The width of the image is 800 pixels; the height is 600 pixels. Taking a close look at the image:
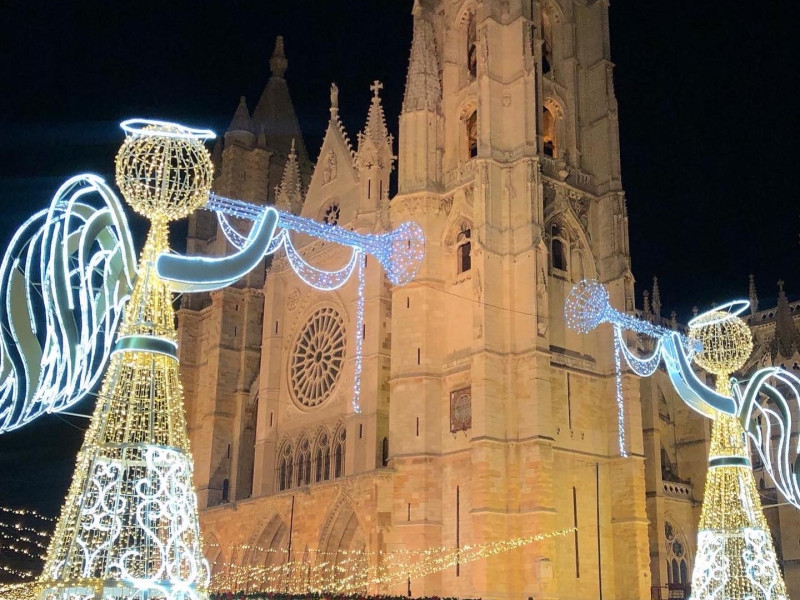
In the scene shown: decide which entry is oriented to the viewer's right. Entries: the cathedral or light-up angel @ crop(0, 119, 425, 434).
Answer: the light-up angel

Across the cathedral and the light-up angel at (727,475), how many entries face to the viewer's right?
0

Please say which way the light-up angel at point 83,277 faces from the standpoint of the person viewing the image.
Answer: facing to the right of the viewer

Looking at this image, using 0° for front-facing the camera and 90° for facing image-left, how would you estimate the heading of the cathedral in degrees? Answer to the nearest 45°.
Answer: approximately 45°

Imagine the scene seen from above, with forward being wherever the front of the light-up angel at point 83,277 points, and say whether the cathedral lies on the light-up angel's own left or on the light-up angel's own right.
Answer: on the light-up angel's own left

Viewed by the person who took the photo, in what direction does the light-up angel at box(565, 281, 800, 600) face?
facing to the left of the viewer

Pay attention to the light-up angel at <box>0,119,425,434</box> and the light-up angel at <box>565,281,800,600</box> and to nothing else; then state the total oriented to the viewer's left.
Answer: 1

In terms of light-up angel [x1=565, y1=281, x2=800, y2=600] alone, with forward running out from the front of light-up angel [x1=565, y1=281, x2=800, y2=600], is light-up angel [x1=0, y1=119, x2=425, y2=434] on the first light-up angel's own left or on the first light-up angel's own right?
on the first light-up angel's own left

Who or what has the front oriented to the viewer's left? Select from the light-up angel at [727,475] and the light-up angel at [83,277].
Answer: the light-up angel at [727,475]

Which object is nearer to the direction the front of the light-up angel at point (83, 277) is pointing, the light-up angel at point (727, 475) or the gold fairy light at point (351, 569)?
the light-up angel

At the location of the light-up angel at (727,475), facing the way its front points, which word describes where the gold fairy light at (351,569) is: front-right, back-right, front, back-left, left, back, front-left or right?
front-right

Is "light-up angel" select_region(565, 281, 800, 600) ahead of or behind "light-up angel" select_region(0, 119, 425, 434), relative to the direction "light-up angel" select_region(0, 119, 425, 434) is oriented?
ahead

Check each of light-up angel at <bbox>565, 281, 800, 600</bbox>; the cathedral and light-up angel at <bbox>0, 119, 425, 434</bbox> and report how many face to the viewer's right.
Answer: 1
